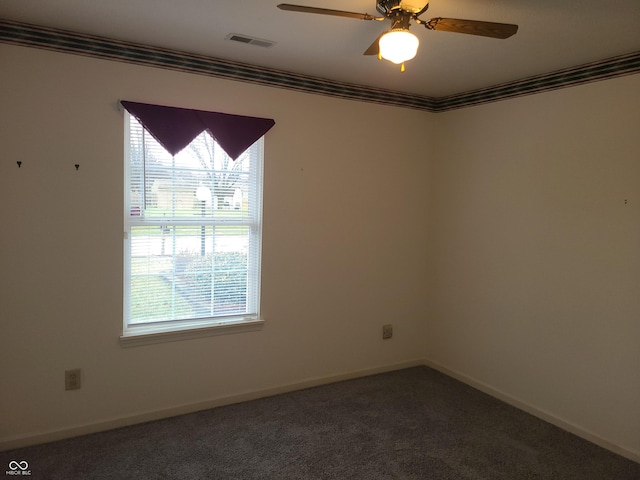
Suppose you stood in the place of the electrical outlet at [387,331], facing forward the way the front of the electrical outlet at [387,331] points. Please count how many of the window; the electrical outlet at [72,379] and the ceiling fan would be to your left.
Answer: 0

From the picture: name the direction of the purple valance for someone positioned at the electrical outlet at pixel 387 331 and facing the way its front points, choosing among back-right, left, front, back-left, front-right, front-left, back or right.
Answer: right

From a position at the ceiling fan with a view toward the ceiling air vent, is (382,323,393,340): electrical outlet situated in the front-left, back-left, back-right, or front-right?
front-right

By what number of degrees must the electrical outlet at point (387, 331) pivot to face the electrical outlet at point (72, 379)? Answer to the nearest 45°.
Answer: approximately 90° to its right

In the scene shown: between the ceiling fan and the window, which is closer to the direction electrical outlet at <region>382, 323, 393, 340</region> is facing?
the ceiling fan

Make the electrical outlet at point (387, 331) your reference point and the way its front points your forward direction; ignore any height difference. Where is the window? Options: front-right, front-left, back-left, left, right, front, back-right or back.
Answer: right

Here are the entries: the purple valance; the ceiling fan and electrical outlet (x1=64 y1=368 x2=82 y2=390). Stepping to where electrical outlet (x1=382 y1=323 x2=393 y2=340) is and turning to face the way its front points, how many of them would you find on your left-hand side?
0

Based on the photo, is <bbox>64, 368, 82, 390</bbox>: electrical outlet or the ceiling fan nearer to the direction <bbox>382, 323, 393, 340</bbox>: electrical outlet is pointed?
the ceiling fan

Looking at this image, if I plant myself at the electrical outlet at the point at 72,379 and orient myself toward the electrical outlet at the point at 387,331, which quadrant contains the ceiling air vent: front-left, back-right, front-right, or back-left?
front-right

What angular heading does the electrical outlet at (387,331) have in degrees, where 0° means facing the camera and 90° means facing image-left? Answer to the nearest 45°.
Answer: approximately 315°

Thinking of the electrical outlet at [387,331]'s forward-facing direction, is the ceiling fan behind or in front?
in front

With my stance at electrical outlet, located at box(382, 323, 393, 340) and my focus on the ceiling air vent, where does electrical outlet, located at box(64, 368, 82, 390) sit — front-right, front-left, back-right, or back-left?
front-right
